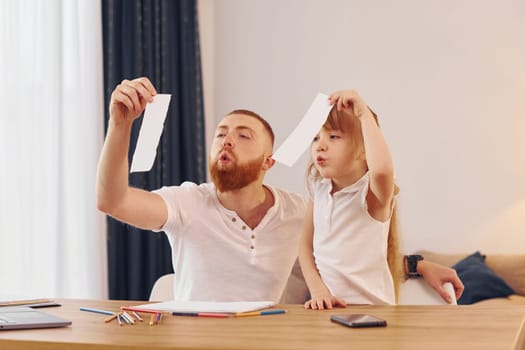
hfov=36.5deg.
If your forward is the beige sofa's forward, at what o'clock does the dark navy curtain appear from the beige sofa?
The dark navy curtain is roughly at 3 o'clock from the beige sofa.

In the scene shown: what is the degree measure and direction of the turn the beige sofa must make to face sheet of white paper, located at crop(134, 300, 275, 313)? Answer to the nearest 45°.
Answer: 0° — it already faces it

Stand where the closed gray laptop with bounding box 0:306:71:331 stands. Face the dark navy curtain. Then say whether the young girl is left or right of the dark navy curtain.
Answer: right

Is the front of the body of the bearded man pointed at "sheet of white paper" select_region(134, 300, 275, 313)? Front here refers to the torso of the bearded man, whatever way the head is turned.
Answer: yes

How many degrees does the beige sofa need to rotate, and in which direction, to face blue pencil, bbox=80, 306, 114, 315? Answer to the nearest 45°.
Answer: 0° — it already faces it

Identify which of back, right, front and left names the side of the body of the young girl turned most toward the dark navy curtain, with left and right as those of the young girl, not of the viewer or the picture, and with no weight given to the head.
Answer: right

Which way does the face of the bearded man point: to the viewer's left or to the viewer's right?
to the viewer's left

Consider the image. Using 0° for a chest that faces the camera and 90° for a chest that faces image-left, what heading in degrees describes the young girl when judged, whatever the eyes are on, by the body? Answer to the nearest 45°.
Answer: approximately 45°

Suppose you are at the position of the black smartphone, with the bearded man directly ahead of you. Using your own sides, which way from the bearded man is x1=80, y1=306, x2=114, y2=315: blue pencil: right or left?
left

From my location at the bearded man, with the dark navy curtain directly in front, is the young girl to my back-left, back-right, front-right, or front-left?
back-right

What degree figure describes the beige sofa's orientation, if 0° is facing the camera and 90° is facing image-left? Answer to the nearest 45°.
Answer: approximately 0°
